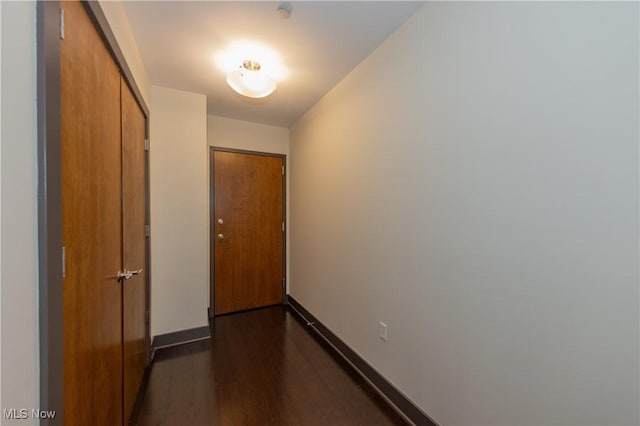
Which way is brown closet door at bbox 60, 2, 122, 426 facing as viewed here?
to the viewer's right

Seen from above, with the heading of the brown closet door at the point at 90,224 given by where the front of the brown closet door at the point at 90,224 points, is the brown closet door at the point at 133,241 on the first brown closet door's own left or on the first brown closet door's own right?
on the first brown closet door's own left

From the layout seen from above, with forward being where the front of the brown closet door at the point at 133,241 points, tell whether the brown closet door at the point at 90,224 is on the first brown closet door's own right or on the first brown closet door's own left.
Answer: on the first brown closet door's own right

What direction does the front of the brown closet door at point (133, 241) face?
to the viewer's right

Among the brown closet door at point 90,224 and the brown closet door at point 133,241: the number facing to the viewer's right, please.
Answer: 2
